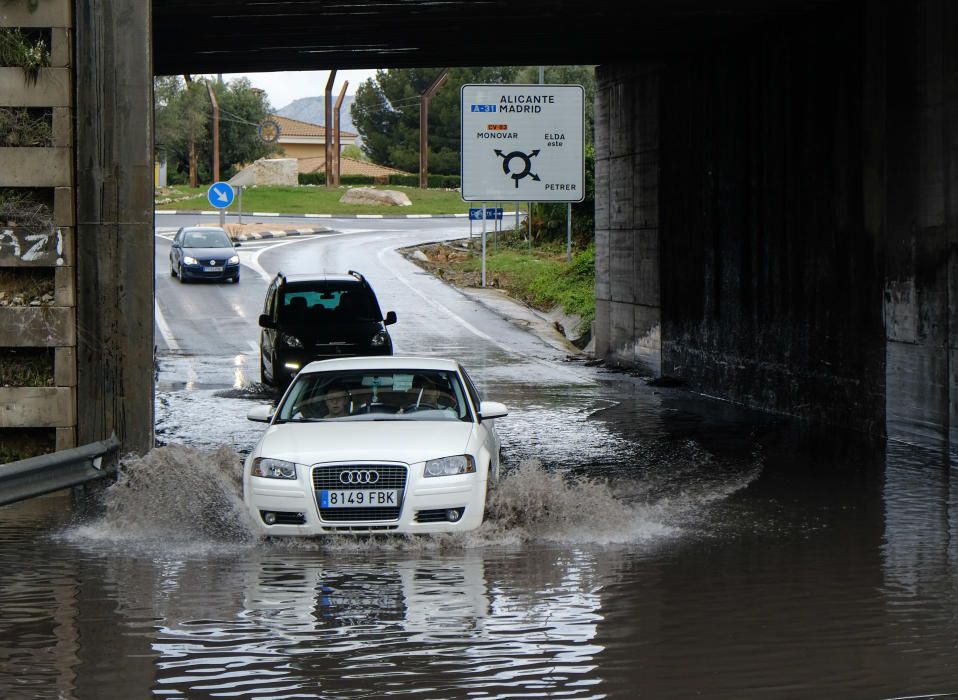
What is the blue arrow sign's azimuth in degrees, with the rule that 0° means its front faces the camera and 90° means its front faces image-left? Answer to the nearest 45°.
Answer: approximately 0°

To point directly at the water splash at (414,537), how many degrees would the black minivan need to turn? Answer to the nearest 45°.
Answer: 0° — it already faces it

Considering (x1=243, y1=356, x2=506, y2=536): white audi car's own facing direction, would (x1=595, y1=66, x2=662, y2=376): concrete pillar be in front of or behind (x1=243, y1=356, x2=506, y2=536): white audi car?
behind

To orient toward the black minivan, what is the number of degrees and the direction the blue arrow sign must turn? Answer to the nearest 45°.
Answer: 0° — it already faces it

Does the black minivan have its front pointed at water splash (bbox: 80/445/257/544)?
yes

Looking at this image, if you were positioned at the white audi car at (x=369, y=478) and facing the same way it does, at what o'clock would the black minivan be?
The black minivan is roughly at 6 o'clock from the white audi car.

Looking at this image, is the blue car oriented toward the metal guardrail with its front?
yes

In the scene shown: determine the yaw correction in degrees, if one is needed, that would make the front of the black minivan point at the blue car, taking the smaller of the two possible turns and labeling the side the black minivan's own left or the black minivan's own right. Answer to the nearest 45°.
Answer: approximately 180°

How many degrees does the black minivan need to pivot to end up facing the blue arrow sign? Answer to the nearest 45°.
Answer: approximately 180°
